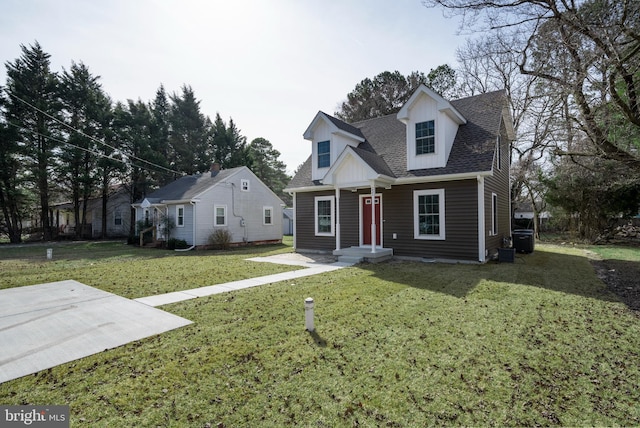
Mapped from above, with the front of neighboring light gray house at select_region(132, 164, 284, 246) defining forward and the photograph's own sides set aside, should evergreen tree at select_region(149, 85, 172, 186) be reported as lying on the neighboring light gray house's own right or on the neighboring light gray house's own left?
on the neighboring light gray house's own right

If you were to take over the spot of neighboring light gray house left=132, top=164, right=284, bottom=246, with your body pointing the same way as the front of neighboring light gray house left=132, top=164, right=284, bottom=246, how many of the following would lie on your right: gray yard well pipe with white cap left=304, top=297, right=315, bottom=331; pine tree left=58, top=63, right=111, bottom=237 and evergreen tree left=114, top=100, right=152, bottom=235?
2

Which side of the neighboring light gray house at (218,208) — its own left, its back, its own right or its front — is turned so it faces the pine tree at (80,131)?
right

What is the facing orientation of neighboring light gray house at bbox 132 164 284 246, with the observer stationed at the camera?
facing the viewer and to the left of the viewer

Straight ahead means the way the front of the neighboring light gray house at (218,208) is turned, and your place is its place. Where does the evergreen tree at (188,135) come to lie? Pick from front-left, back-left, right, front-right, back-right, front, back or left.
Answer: back-right

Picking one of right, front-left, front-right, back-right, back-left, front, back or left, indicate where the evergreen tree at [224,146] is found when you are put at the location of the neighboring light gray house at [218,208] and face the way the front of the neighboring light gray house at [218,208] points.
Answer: back-right

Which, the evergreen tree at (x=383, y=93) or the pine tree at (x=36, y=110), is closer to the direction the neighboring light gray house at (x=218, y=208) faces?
the pine tree

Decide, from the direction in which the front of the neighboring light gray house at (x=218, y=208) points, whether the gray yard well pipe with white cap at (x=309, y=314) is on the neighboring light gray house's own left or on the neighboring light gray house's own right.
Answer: on the neighboring light gray house's own left

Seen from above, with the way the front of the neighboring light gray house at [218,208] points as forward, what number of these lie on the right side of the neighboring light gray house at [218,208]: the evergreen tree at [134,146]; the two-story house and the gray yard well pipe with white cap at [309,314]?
1

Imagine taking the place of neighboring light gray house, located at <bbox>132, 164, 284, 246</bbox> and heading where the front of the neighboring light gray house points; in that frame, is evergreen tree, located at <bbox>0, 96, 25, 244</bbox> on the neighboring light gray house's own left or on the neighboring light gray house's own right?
on the neighboring light gray house's own right

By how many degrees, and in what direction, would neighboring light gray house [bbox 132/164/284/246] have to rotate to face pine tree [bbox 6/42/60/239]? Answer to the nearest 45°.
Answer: approximately 90° to its right

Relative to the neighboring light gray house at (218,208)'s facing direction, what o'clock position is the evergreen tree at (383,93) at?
The evergreen tree is roughly at 7 o'clock from the neighboring light gray house.

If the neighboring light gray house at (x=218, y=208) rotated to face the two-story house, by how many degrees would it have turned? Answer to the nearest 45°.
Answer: approximately 90° to its left

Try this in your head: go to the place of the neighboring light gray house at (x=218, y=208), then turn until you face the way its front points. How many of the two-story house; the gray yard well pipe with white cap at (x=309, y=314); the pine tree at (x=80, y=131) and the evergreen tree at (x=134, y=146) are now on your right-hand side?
2
